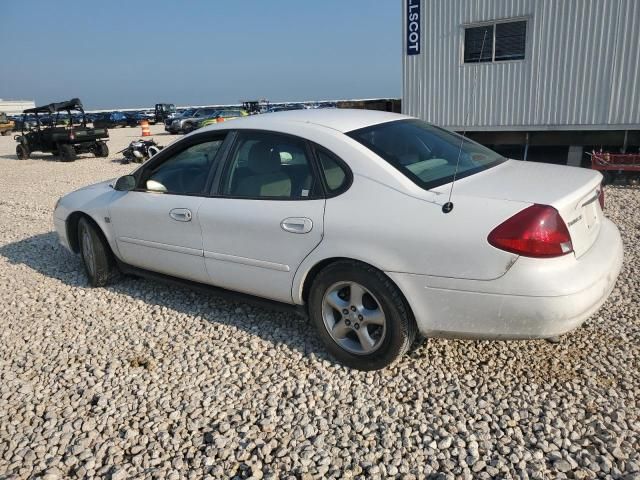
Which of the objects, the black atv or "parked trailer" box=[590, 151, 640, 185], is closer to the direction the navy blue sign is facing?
the parked trailer

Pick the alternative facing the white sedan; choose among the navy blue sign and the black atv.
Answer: the navy blue sign

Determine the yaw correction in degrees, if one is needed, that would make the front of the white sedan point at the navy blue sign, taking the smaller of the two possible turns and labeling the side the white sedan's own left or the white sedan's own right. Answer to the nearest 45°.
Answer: approximately 45° to the white sedan's own right

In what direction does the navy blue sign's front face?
toward the camera

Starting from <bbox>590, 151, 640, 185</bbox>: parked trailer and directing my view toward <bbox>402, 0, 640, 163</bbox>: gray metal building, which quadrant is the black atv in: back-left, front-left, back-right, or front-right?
front-left

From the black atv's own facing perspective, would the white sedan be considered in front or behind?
behind

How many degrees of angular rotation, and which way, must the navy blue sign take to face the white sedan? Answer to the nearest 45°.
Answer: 0° — it already faces it

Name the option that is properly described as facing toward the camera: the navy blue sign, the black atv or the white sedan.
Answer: the navy blue sign

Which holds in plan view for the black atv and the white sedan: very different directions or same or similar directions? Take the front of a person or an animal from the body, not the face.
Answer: same or similar directions

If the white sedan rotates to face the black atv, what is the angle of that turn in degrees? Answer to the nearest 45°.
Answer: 0° — it already faces it

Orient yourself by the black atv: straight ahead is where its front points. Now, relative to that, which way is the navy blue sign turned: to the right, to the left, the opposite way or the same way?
to the left

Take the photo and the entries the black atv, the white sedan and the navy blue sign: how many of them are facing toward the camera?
1

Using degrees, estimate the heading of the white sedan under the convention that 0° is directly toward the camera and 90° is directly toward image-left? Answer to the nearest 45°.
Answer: approximately 135°

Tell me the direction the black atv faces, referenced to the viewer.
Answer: facing away from the viewer and to the left of the viewer
